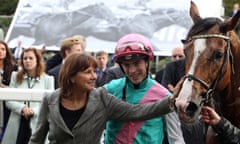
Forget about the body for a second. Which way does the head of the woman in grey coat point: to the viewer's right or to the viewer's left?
to the viewer's right

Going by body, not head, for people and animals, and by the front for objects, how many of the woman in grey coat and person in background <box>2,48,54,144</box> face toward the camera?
2

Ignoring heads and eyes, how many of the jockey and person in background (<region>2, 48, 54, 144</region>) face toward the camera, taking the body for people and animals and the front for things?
2

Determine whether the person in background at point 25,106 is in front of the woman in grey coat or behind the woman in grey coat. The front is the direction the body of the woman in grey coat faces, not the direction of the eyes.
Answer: behind

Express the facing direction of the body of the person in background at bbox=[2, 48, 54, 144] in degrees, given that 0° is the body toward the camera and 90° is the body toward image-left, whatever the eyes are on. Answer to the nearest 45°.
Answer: approximately 0°

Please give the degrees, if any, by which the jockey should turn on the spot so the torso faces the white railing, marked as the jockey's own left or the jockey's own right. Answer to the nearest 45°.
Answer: approximately 135° to the jockey's own right

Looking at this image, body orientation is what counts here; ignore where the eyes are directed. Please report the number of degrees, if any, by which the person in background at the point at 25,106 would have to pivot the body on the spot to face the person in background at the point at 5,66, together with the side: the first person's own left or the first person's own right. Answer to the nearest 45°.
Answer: approximately 90° to the first person's own right
